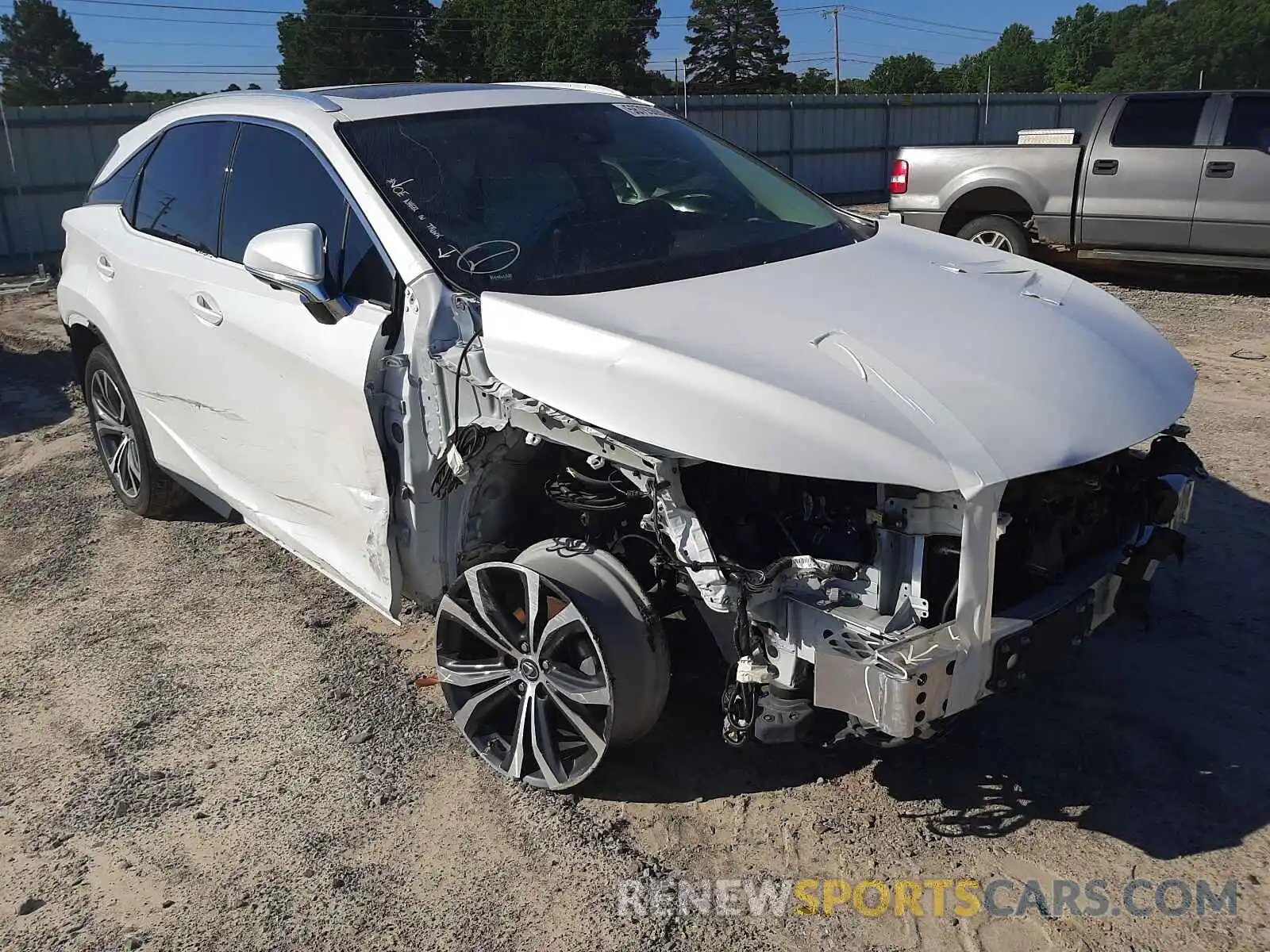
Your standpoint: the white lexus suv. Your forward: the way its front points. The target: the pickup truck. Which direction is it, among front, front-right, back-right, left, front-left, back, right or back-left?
left

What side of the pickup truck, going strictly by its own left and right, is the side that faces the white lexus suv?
right

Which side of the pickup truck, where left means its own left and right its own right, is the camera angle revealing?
right

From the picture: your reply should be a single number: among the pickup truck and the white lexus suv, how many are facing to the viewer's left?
0
